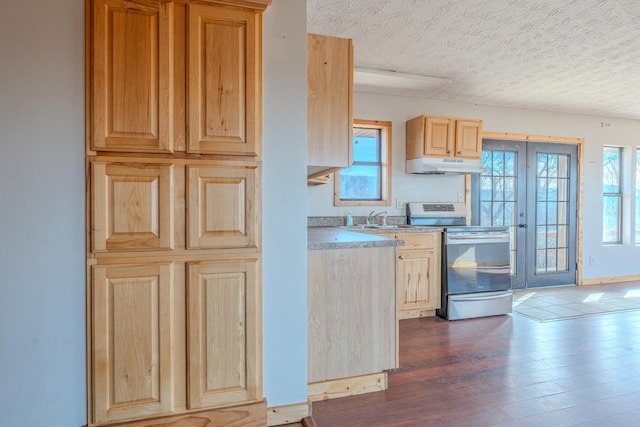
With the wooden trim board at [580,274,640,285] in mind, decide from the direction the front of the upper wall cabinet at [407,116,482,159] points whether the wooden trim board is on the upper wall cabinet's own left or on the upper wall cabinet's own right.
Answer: on the upper wall cabinet's own left

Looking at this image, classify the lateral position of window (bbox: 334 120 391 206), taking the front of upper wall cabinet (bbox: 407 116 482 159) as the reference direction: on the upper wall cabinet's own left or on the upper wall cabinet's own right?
on the upper wall cabinet's own right

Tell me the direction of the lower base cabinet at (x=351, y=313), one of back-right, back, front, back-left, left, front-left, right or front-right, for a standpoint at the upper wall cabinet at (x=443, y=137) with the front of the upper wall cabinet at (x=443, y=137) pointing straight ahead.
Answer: front-right

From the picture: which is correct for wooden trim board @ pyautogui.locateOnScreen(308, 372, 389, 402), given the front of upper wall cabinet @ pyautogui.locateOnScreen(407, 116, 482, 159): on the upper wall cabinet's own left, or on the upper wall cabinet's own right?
on the upper wall cabinet's own right

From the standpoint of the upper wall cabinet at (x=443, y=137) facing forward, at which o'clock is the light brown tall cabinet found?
The light brown tall cabinet is roughly at 2 o'clock from the upper wall cabinet.

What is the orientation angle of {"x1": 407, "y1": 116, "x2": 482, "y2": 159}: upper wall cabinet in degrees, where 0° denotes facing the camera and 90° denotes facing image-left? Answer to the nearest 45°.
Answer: approximately 315°

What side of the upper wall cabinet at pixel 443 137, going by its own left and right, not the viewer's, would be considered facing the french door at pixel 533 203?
left

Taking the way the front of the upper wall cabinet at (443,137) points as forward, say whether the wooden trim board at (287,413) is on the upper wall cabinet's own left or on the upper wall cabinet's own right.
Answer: on the upper wall cabinet's own right

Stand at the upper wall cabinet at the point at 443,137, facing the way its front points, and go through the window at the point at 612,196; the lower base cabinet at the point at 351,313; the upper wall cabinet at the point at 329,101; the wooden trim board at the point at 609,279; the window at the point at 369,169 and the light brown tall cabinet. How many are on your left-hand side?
2

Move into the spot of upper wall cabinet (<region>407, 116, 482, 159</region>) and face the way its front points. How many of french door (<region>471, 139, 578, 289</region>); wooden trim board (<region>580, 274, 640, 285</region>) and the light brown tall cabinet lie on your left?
2

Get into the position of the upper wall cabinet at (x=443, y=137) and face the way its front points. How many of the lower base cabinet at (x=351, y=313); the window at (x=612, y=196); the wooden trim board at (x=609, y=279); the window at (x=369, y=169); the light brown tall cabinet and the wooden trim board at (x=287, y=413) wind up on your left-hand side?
2
